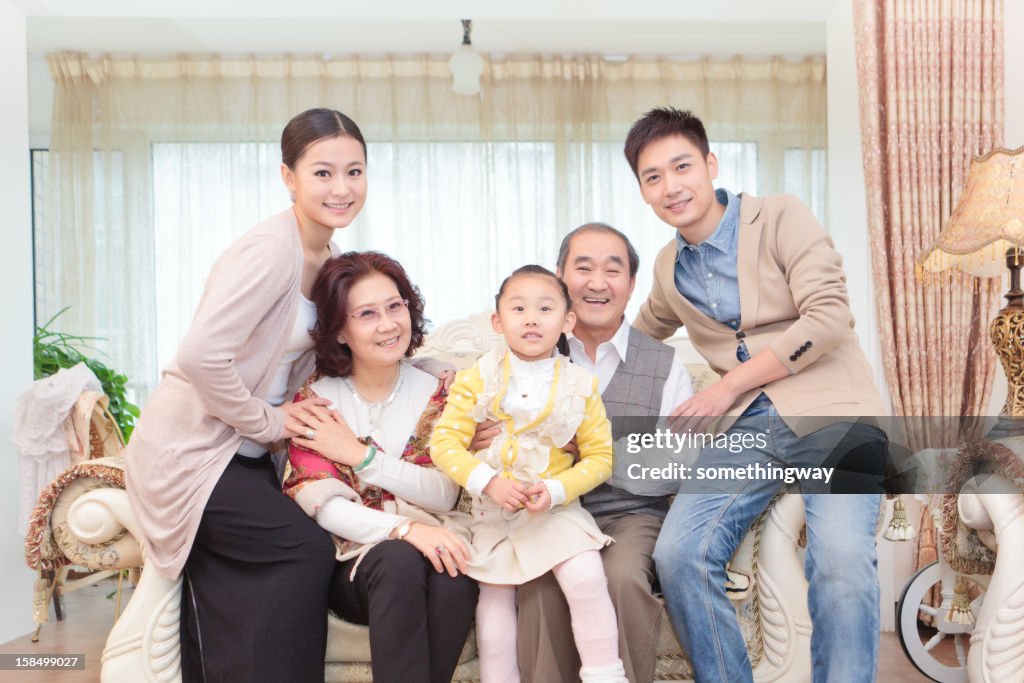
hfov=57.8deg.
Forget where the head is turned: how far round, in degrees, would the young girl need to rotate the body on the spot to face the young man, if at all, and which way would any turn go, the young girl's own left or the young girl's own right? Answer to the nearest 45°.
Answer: approximately 90° to the young girl's own left

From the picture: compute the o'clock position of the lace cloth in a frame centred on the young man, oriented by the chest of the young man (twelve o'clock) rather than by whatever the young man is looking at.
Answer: The lace cloth is roughly at 2 o'clock from the young man.

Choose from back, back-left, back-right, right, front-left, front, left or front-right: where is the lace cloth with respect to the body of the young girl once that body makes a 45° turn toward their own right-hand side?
right

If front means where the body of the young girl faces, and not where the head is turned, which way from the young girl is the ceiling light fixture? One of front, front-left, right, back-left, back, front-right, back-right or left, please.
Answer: back

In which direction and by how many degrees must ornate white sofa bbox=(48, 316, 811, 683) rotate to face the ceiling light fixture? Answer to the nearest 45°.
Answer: approximately 180°

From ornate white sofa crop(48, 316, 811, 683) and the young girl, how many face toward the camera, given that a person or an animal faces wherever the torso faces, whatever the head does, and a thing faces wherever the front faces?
2

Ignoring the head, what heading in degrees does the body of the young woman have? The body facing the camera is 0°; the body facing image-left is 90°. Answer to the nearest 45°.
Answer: approximately 315°

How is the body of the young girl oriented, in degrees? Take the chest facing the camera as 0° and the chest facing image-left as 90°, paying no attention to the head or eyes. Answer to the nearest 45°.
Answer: approximately 0°

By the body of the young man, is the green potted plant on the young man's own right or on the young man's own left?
on the young man's own right

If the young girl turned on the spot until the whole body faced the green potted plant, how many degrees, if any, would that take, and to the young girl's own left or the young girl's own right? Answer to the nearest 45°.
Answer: approximately 135° to the young girl's own right

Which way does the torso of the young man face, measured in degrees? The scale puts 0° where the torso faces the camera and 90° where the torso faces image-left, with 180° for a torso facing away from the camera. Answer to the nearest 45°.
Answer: approximately 45°

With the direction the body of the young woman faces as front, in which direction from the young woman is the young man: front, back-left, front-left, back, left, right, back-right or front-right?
front-left

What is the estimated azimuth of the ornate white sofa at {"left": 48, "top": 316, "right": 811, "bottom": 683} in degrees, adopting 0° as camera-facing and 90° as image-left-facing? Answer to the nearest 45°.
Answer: approximately 0°
